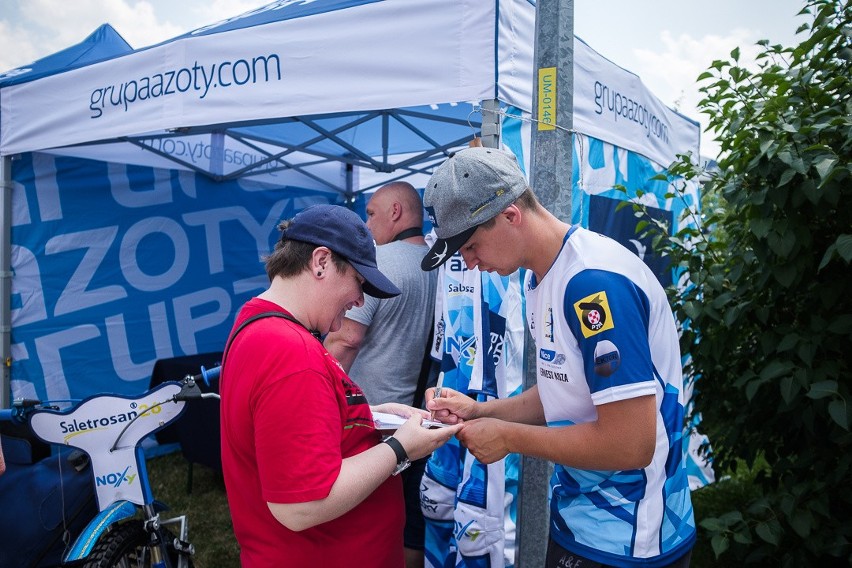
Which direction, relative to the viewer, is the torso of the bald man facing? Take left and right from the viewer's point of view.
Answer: facing away from the viewer and to the left of the viewer

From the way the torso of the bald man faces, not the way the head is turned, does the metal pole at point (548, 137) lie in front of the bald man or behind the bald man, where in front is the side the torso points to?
behind

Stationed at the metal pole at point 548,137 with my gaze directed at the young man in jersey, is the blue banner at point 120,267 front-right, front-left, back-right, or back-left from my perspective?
back-right

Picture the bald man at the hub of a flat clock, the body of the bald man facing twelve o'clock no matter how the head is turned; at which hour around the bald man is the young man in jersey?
The young man in jersey is roughly at 7 o'clock from the bald man.

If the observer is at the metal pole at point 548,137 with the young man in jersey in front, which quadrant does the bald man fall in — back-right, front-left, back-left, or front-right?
back-right
